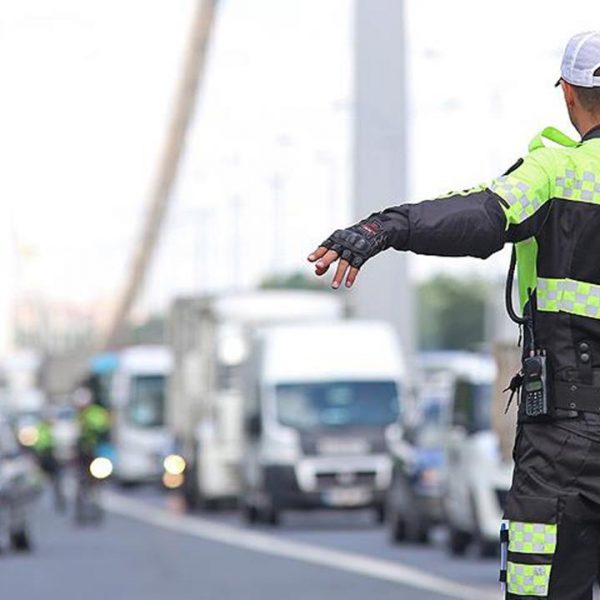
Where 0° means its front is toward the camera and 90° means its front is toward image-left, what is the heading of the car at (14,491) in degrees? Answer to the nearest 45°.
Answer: approximately 0°

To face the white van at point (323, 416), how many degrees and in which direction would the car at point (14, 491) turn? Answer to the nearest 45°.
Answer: approximately 135° to its left

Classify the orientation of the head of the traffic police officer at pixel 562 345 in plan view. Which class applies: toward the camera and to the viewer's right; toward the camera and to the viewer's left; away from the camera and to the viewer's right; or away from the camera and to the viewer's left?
away from the camera and to the viewer's left

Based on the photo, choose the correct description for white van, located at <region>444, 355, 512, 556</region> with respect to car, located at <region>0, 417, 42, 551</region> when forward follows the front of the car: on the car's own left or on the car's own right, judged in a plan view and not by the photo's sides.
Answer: on the car's own left

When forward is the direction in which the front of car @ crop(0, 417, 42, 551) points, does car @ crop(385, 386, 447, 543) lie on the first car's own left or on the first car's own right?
on the first car's own left

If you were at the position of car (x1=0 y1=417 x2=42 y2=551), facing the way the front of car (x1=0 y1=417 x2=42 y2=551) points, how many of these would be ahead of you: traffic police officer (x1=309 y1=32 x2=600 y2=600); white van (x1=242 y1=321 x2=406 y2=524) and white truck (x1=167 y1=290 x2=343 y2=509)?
1

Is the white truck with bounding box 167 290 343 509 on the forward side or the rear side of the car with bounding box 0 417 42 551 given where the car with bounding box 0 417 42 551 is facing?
on the rear side

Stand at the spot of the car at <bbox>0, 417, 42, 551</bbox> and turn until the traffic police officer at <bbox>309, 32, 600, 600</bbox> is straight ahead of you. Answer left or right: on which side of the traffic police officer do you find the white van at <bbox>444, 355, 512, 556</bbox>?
left
